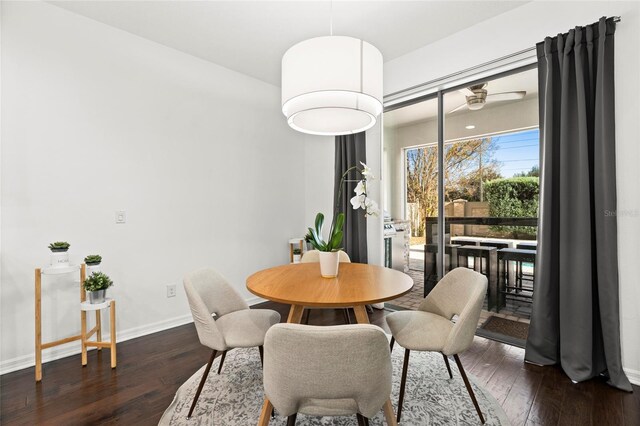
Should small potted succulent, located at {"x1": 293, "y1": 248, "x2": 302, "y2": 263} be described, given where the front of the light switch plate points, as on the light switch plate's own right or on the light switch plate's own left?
on the light switch plate's own left

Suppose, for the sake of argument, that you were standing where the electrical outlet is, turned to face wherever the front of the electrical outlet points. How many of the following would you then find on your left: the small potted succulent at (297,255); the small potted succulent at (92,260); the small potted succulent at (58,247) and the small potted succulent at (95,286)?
1

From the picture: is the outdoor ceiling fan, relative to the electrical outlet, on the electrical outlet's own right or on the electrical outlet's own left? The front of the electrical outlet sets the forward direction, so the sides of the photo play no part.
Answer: on the electrical outlet's own left

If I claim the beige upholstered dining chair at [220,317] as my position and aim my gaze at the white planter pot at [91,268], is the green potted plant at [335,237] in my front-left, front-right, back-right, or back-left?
back-right

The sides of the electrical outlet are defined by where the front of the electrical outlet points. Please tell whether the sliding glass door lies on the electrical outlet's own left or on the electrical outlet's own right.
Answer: on the electrical outlet's own left

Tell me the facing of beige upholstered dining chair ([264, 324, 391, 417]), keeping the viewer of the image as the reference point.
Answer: facing away from the viewer

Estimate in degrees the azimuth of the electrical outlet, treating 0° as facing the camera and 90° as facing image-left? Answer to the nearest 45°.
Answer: approximately 0°

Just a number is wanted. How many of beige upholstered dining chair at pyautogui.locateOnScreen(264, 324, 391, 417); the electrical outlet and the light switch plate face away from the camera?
1

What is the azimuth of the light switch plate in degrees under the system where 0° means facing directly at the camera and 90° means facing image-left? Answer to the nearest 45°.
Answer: approximately 0°

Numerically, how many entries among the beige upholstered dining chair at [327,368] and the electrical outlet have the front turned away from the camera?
1

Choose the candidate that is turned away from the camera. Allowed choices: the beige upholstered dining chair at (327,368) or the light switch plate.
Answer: the beige upholstered dining chair
